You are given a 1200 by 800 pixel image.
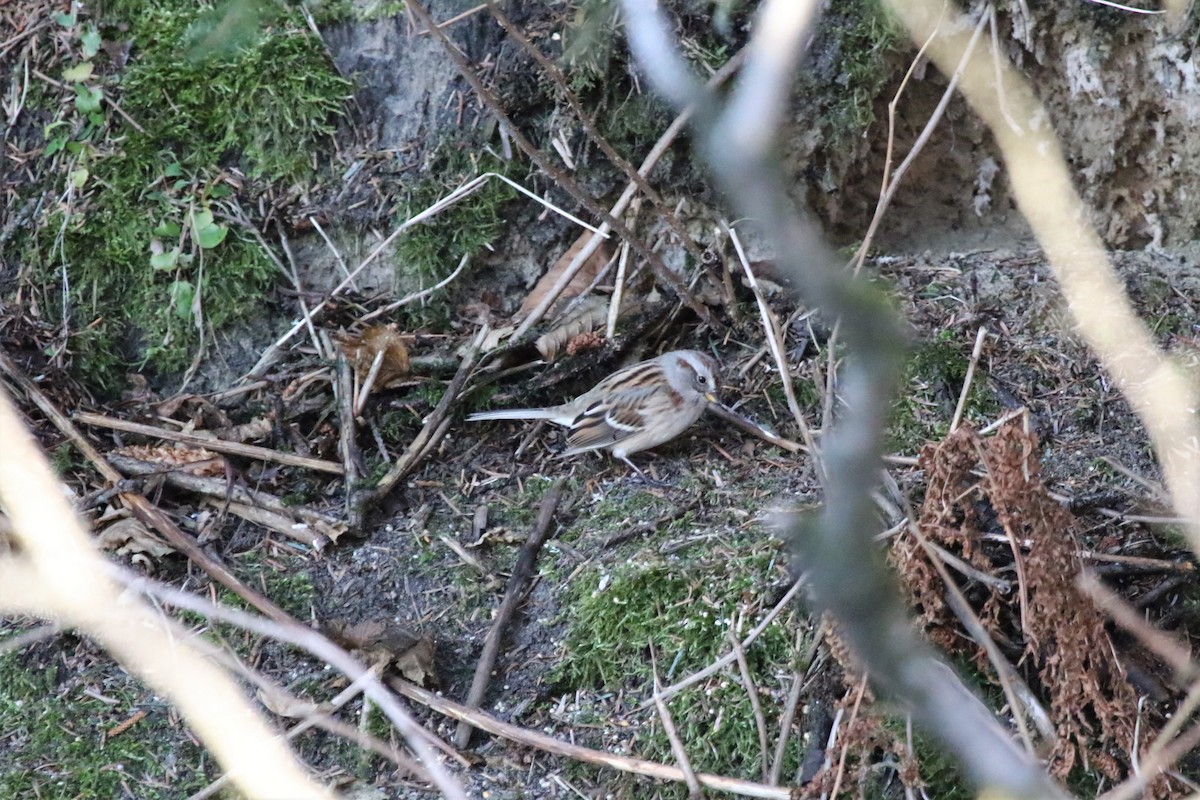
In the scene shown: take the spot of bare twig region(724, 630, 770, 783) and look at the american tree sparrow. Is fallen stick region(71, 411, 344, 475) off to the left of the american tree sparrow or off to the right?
left

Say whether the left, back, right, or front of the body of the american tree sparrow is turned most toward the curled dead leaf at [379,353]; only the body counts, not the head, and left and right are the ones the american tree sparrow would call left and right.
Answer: back

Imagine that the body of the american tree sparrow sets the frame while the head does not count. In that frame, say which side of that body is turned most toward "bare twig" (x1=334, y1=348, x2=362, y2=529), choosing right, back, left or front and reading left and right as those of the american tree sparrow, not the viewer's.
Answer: back

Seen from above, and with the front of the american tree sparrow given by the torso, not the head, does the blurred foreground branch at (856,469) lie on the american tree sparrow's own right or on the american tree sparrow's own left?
on the american tree sparrow's own right

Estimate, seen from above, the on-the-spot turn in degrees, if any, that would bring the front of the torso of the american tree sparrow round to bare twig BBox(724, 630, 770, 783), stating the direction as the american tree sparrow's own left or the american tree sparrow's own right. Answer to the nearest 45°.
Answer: approximately 90° to the american tree sparrow's own right

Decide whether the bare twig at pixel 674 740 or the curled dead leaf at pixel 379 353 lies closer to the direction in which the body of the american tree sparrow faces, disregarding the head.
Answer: the bare twig

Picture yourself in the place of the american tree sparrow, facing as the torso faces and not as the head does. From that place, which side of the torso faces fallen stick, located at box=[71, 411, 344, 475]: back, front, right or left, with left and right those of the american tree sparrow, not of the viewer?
back

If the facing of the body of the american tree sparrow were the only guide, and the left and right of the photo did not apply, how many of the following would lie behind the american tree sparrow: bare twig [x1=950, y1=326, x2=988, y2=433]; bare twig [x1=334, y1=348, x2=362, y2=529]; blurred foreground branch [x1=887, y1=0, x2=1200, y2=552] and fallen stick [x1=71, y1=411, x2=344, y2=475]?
2

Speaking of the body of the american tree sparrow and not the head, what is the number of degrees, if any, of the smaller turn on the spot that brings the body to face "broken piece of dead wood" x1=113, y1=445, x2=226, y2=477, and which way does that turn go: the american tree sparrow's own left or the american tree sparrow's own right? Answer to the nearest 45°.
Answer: approximately 180°

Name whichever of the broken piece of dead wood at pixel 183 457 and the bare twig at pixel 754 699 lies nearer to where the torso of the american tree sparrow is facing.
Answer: the bare twig

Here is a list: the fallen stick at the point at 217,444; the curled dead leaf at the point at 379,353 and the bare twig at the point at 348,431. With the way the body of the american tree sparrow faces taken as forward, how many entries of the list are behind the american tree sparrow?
3

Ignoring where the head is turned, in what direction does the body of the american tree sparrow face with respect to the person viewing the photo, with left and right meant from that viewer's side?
facing to the right of the viewer

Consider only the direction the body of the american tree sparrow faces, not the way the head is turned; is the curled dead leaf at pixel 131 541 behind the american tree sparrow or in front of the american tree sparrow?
behind
